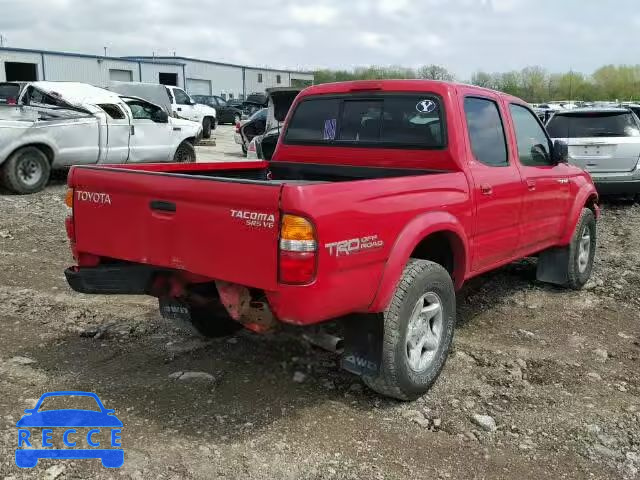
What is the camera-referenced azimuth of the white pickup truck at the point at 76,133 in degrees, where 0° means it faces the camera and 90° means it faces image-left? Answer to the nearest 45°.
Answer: approximately 225°

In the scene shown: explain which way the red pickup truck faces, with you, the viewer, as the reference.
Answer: facing away from the viewer and to the right of the viewer

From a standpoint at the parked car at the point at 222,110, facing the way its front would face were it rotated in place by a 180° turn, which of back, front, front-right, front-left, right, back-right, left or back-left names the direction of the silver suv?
left

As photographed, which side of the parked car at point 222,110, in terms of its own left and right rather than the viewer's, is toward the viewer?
right

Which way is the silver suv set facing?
away from the camera

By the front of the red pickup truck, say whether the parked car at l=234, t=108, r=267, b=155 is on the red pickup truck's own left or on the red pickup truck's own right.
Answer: on the red pickup truck's own left

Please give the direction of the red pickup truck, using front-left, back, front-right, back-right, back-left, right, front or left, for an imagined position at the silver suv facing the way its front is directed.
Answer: back

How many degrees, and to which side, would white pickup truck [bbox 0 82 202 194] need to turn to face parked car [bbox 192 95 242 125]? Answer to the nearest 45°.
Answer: approximately 45° to its left
